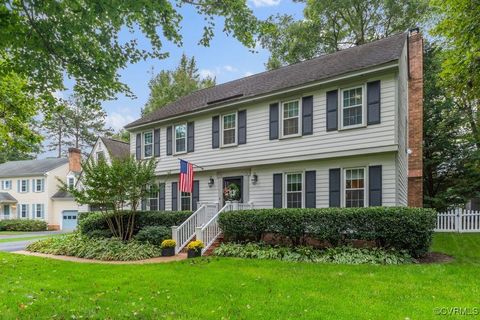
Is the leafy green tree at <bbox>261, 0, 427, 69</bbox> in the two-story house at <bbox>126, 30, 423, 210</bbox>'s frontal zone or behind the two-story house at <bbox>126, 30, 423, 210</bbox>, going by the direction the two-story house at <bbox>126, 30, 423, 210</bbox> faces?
behind

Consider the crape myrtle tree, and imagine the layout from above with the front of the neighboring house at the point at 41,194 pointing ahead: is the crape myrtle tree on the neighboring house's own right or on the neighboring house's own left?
on the neighboring house's own left

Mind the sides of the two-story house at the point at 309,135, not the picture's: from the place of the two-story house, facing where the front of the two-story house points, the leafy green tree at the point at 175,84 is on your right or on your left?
on your right

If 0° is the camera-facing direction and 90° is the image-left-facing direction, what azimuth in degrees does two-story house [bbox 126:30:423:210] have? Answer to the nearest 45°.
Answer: approximately 45°

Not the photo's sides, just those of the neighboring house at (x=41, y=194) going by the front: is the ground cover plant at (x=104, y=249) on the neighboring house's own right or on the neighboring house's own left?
on the neighboring house's own left

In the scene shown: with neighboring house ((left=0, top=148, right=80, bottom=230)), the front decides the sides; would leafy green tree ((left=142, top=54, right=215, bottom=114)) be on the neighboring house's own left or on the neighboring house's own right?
on the neighboring house's own left
